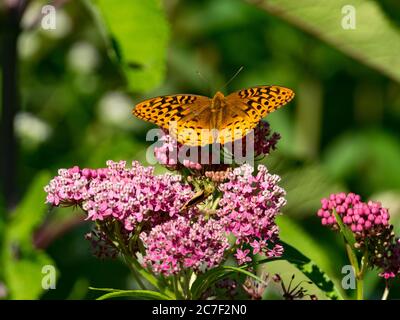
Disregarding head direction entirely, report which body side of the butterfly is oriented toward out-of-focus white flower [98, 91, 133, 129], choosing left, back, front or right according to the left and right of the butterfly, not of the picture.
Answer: front

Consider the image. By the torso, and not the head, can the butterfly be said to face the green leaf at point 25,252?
no

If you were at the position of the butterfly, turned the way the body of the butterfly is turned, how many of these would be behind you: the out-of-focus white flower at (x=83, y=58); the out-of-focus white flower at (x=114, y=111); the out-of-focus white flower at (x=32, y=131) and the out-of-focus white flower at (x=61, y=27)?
0

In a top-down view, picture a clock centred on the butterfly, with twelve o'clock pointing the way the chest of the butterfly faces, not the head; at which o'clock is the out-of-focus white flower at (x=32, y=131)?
The out-of-focus white flower is roughly at 11 o'clock from the butterfly.

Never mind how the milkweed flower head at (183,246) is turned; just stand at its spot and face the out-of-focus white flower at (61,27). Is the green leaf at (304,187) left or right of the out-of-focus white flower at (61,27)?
right

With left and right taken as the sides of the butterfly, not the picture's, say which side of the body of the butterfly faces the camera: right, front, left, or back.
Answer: back

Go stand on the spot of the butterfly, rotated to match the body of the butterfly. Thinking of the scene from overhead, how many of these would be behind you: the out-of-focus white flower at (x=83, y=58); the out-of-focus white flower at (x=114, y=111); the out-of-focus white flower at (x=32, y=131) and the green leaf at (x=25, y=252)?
0
